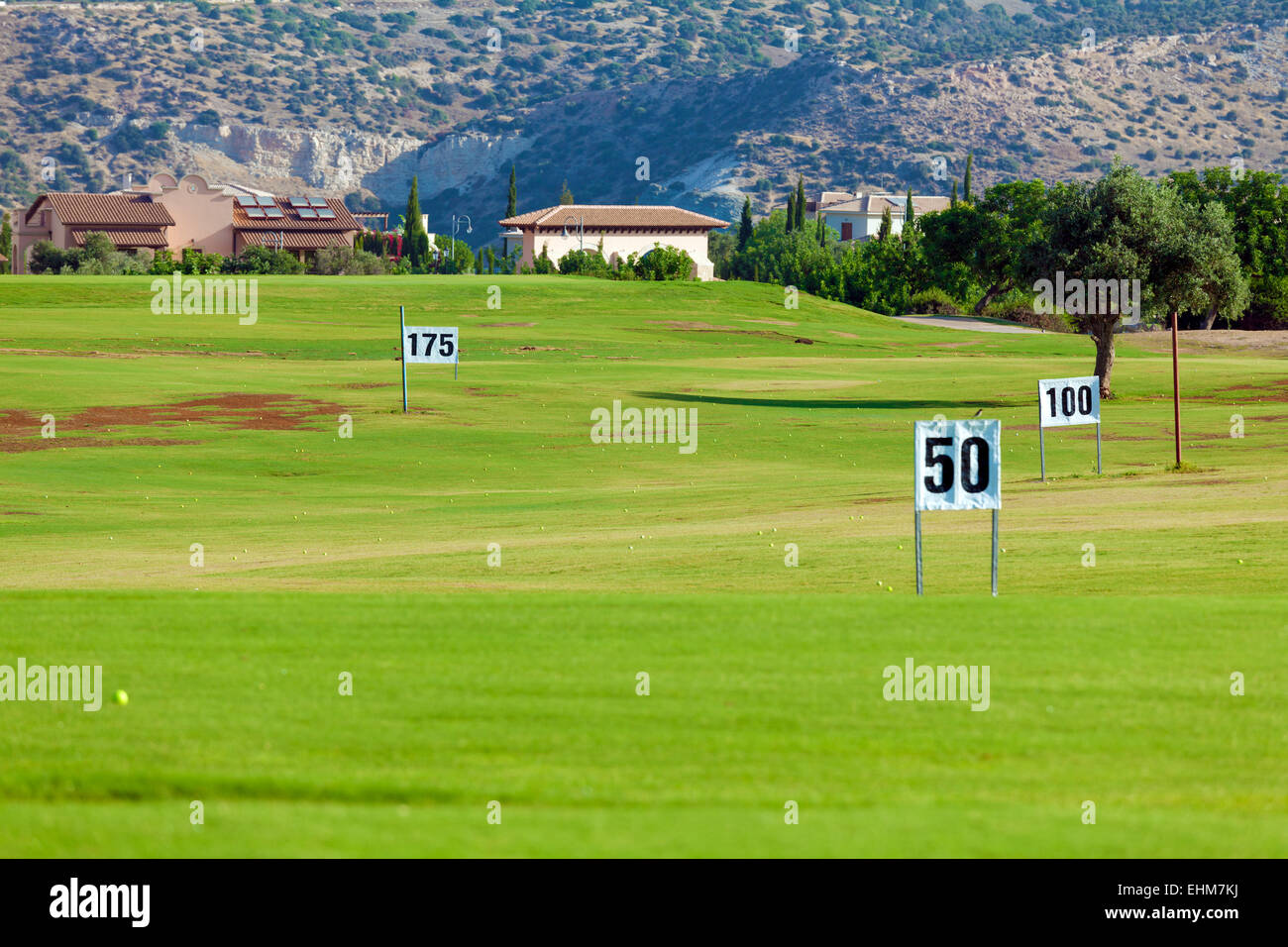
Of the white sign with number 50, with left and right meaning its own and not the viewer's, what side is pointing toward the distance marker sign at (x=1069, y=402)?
back

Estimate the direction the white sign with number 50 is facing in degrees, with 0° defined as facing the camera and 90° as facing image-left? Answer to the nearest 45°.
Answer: approximately 0°

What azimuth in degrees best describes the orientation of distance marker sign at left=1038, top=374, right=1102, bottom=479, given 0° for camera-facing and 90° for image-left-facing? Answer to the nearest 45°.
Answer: approximately 0°

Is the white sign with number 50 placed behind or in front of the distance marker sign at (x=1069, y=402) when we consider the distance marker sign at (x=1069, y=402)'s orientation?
in front

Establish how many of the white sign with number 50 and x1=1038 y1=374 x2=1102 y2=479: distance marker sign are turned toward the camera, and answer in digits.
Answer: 2
